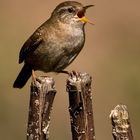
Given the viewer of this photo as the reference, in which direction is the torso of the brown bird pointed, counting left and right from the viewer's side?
facing the viewer and to the right of the viewer
